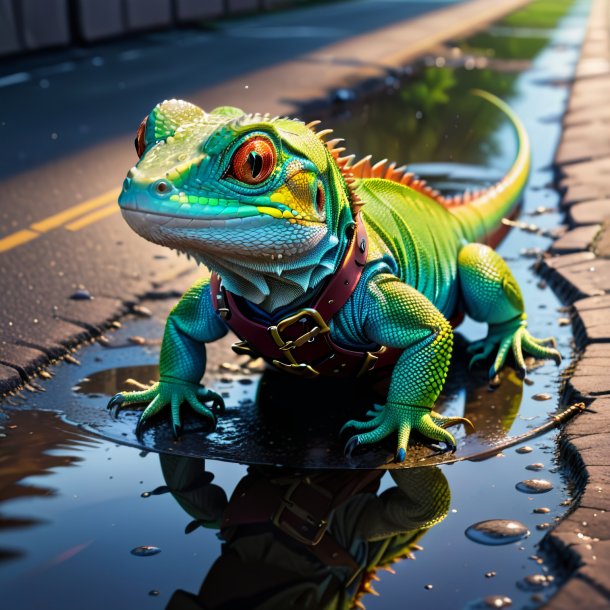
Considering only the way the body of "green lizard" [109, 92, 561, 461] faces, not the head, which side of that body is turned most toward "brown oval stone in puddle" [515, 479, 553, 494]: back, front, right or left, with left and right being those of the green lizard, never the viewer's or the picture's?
left

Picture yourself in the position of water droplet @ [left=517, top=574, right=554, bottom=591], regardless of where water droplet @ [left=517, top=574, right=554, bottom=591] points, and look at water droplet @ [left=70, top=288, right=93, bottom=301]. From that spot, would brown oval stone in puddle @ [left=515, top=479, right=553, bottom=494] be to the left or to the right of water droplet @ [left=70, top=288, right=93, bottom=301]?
right

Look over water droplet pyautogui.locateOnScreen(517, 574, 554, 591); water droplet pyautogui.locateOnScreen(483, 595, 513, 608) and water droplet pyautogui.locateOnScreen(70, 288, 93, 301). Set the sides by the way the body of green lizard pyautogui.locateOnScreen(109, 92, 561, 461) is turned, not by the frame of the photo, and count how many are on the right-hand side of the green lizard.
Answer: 1

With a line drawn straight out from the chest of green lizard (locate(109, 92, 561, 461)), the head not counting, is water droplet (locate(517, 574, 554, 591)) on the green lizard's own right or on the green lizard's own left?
on the green lizard's own left

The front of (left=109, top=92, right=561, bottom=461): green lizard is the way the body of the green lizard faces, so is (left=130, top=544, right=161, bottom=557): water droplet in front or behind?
in front

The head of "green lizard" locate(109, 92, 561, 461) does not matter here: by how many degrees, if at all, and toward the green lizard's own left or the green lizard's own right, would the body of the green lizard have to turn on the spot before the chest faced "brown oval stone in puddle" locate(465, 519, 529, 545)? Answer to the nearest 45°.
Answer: approximately 90° to the green lizard's own left

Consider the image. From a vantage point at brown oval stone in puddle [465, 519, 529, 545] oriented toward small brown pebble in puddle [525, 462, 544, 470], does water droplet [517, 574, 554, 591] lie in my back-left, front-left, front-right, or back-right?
back-right

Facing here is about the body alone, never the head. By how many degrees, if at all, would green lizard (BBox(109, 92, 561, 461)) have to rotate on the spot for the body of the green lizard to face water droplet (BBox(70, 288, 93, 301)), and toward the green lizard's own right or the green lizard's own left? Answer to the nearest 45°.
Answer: approximately 90° to the green lizard's own right

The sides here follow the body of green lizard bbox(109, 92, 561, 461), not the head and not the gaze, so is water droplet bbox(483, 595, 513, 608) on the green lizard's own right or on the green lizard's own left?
on the green lizard's own left

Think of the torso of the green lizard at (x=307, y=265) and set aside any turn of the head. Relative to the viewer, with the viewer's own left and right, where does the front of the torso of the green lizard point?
facing the viewer and to the left of the viewer

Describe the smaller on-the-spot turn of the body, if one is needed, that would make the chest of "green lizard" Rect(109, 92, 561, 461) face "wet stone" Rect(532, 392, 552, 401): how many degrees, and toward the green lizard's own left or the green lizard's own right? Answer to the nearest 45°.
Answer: approximately 135° to the green lizard's own left
